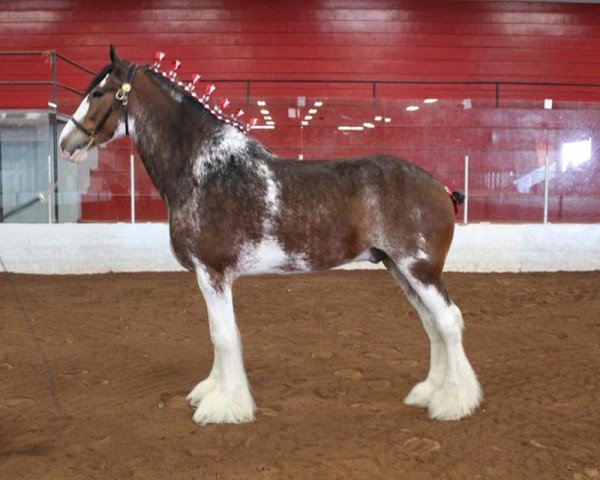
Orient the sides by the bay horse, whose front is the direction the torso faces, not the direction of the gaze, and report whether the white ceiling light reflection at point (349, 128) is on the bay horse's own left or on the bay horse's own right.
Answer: on the bay horse's own right

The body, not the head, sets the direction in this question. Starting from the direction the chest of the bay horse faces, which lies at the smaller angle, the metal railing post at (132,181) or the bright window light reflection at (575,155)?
the metal railing post

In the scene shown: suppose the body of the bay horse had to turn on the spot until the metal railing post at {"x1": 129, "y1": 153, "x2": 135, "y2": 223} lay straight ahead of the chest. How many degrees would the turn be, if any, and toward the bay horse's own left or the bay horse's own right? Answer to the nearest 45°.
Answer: approximately 90° to the bay horse's own right

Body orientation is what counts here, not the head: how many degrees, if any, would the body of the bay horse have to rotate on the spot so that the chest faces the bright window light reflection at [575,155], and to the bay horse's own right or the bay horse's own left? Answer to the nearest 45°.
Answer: approximately 135° to the bay horse's own right

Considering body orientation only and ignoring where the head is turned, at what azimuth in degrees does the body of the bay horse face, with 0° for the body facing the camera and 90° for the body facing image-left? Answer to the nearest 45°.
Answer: approximately 90°
